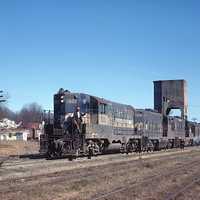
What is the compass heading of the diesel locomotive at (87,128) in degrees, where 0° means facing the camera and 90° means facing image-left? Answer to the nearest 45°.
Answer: approximately 45°
